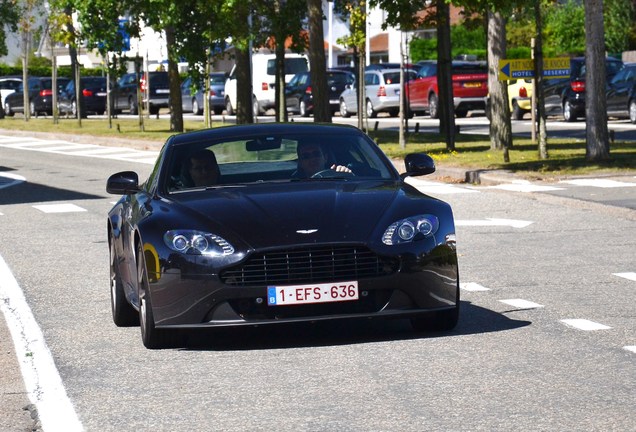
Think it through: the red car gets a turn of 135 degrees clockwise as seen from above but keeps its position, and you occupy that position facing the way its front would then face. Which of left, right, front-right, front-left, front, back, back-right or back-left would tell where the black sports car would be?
right

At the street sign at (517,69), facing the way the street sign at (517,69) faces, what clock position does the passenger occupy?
The passenger is roughly at 12 o'clock from the street sign.

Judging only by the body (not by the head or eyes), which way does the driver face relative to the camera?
toward the camera

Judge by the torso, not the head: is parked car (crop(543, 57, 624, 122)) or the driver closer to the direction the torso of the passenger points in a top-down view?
the driver

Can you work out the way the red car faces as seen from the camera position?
facing away from the viewer and to the left of the viewer

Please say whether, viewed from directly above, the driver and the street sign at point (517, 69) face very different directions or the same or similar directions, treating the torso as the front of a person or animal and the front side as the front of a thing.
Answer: same or similar directions

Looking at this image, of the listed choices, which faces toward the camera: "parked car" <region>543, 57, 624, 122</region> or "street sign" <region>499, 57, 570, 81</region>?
the street sign

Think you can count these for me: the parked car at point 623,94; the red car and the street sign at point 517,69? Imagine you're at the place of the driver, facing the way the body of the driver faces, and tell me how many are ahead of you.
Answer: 0

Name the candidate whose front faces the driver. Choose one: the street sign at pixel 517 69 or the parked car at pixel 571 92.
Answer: the street sign

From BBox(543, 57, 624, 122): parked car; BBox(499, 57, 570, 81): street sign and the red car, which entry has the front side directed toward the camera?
the street sign

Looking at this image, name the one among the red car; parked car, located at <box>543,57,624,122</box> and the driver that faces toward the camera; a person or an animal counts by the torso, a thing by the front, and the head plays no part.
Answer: the driver

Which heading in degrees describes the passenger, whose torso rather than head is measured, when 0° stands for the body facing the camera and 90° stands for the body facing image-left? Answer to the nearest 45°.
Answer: approximately 0°

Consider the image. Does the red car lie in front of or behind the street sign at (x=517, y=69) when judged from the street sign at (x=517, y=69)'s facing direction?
behind

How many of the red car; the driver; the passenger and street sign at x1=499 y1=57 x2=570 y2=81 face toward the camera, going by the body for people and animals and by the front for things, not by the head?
3

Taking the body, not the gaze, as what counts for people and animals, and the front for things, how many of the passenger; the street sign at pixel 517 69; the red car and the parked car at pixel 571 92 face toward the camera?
2

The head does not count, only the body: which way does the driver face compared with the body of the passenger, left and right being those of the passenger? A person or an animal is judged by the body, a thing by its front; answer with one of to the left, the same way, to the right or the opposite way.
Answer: the same way

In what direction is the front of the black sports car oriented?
toward the camera

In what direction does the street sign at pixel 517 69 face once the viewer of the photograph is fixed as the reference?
facing the viewer

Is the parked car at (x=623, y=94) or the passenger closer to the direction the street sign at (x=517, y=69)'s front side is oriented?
the passenger

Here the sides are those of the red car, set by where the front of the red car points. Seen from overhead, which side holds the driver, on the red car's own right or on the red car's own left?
on the red car's own left
